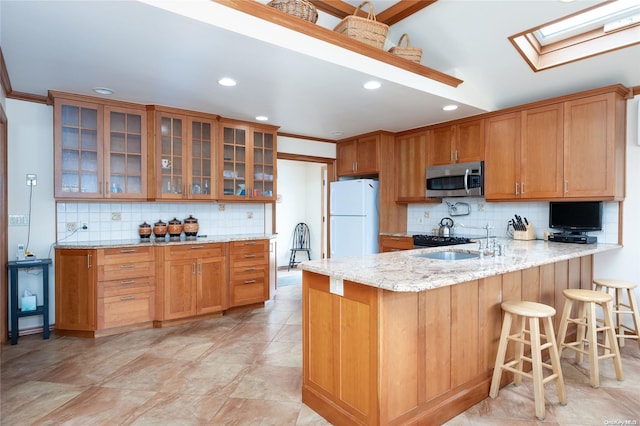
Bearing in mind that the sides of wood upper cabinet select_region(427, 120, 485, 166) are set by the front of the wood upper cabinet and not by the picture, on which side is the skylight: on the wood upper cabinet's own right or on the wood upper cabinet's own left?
on the wood upper cabinet's own left

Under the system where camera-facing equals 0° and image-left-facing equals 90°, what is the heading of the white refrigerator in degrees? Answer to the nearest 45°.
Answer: approximately 45°

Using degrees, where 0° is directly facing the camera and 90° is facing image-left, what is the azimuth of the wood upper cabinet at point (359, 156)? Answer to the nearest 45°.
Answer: approximately 45°

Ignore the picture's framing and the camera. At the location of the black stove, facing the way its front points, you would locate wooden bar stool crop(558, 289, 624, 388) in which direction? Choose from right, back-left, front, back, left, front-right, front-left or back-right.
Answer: left

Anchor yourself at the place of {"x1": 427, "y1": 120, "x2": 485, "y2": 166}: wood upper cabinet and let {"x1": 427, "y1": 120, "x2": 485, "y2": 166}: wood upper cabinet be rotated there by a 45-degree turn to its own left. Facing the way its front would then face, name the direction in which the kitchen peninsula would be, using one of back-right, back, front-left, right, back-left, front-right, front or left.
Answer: front

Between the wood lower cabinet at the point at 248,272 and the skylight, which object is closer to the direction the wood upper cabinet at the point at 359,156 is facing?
the wood lower cabinet

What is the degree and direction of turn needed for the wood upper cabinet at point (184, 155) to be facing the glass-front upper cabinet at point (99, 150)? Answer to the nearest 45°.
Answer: approximately 135° to its right

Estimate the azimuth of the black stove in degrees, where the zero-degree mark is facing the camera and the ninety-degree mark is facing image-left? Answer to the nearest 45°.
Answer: approximately 45°

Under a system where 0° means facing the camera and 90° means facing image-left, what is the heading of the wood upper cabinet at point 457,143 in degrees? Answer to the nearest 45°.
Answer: approximately 45°

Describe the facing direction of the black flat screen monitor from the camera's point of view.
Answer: facing the viewer

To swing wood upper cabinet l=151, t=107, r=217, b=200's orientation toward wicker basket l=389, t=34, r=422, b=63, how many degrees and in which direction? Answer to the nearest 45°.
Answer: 0° — it already faces it
